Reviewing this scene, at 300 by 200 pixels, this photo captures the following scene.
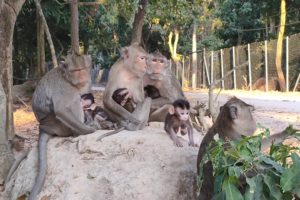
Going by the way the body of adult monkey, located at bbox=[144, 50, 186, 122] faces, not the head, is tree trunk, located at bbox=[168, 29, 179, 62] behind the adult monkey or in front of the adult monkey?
behind

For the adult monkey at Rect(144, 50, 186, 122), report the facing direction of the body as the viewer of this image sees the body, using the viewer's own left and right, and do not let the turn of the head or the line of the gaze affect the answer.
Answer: facing the viewer and to the left of the viewer

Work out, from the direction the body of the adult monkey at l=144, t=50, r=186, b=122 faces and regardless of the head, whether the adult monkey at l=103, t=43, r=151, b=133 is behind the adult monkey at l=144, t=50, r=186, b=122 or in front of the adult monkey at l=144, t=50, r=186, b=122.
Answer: in front

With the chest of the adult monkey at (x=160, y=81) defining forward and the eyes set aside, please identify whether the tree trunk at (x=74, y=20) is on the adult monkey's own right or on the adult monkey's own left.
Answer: on the adult monkey's own right

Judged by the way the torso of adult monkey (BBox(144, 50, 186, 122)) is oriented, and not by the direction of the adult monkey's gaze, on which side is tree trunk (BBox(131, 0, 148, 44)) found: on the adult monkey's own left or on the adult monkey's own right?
on the adult monkey's own right

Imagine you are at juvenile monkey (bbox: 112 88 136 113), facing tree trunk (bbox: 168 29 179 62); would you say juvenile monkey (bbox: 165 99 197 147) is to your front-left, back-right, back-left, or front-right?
back-right
